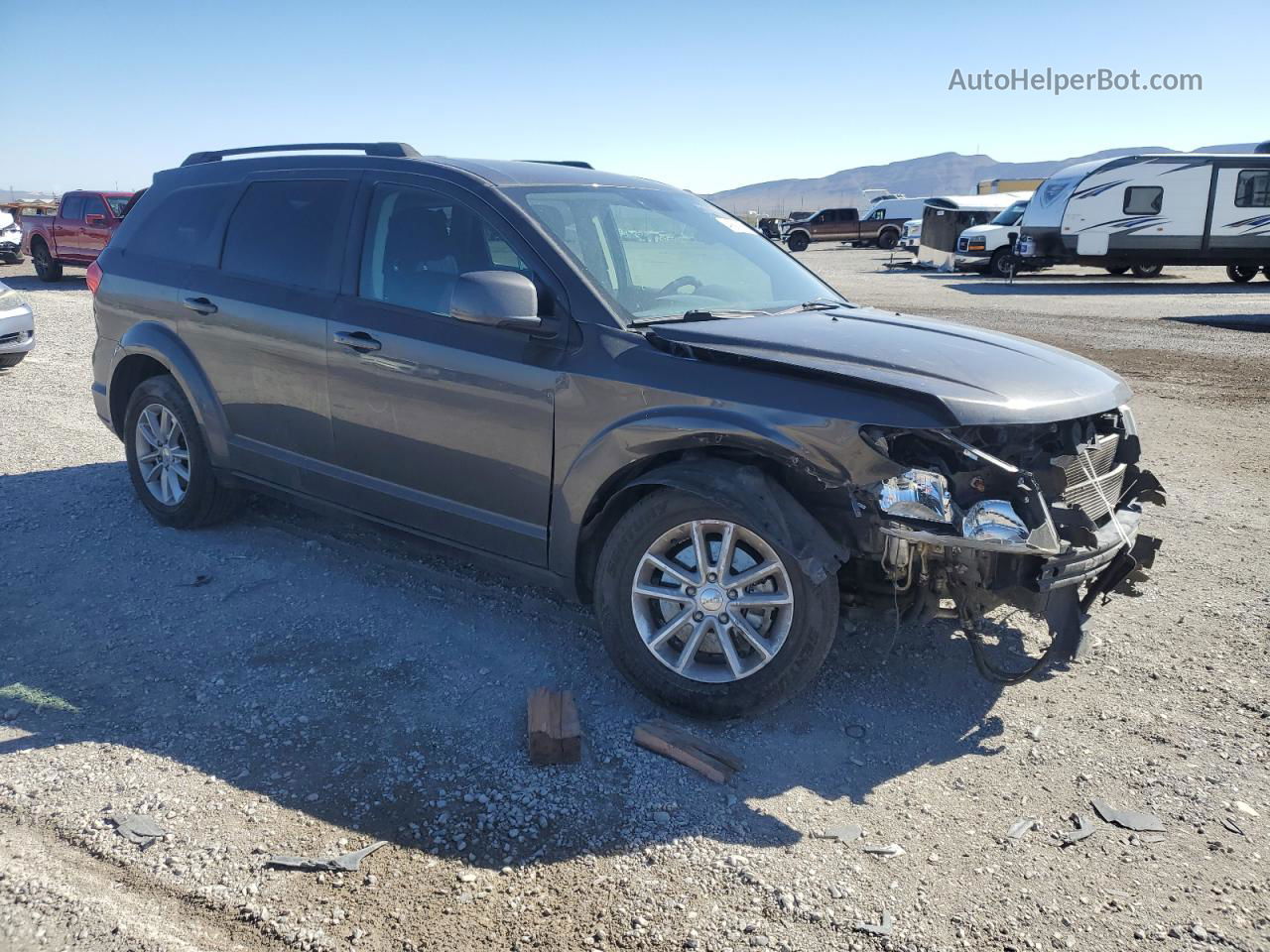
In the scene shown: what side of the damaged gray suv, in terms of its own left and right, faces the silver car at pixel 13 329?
back

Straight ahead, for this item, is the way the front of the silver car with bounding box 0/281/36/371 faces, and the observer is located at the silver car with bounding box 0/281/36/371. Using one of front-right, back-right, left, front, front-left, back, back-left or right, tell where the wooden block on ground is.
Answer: front-right

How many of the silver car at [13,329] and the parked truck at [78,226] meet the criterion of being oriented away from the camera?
0

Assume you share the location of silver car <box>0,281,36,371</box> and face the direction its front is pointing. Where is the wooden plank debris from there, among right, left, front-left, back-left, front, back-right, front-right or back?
front-right

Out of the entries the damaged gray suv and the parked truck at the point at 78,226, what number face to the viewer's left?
0

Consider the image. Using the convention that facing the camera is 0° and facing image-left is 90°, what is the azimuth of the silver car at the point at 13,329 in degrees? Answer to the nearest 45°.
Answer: approximately 315°

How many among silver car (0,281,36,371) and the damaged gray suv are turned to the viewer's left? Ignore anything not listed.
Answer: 0

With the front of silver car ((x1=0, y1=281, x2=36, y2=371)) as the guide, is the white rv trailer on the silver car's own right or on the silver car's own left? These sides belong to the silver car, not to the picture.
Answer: on the silver car's own left

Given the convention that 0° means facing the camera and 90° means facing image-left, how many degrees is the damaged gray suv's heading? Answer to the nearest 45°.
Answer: approximately 315°

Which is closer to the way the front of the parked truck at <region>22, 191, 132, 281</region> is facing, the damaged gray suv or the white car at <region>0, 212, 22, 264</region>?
the damaged gray suv

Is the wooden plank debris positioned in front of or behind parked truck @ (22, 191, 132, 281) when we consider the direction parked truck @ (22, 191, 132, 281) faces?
in front

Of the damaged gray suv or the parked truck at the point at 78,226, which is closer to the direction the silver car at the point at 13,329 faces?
the damaged gray suv

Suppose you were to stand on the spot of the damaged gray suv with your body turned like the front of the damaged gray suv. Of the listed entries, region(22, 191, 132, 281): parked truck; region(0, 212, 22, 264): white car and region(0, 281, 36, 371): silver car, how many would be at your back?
3

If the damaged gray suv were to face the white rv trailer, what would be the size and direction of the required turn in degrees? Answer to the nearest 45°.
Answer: approximately 90° to its left

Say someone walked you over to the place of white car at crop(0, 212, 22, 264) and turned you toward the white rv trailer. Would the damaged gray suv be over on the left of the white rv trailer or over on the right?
right
